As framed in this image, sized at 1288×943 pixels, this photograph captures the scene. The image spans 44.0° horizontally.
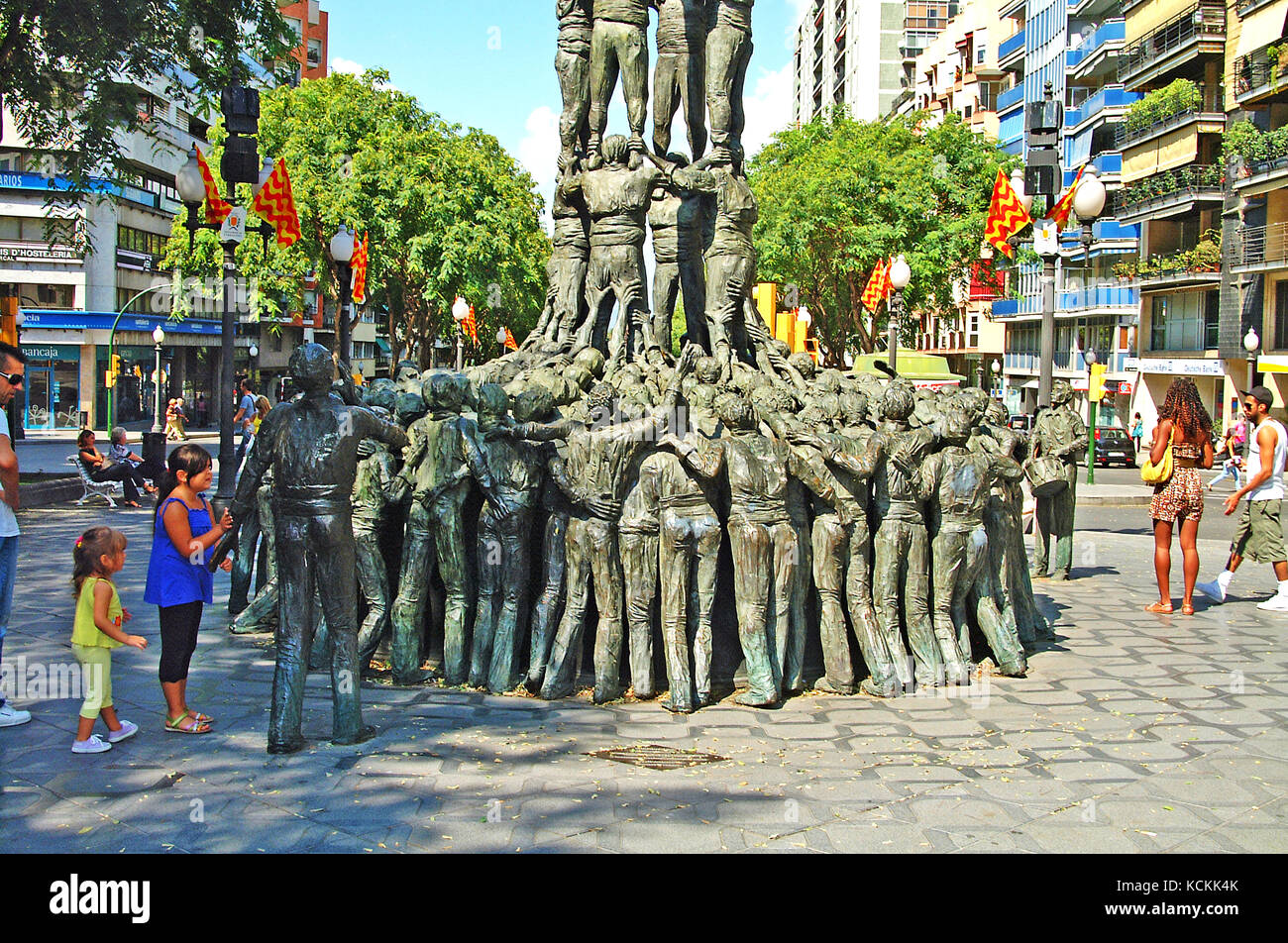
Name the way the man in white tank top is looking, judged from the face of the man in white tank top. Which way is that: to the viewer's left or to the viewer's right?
to the viewer's left

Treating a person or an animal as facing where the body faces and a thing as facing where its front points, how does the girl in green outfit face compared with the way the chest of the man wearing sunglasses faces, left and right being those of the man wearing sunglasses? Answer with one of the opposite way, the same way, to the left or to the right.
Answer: the same way

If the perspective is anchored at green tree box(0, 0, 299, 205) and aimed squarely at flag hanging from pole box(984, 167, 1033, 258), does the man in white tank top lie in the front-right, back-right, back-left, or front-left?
front-right

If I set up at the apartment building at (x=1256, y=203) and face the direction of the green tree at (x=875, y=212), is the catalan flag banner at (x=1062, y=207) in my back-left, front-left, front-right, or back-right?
front-left

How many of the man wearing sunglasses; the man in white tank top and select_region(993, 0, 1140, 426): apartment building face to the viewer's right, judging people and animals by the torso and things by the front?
1

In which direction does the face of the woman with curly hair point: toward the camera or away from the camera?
away from the camera

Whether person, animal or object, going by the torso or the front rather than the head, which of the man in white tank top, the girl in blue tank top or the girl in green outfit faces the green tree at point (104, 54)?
the man in white tank top

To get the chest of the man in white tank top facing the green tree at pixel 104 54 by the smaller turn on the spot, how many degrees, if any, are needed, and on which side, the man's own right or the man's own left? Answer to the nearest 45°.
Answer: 0° — they already face it

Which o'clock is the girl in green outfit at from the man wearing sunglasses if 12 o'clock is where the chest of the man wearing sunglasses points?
The girl in green outfit is roughly at 2 o'clock from the man wearing sunglasses.

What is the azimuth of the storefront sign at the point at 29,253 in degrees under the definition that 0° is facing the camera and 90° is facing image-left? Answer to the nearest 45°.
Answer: approximately 315°

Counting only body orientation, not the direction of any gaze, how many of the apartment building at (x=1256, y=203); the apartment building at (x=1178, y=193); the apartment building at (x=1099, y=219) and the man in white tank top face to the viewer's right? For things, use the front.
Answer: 0

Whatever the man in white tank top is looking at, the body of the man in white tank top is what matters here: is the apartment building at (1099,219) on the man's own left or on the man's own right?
on the man's own right

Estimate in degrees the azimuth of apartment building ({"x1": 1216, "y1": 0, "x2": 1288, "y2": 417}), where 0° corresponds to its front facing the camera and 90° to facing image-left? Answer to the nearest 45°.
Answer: approximately 45°

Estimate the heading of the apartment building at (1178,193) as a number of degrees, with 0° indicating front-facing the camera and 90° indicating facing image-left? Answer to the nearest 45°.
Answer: approximately 45°

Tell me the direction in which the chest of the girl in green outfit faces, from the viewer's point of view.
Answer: to the viewer's right

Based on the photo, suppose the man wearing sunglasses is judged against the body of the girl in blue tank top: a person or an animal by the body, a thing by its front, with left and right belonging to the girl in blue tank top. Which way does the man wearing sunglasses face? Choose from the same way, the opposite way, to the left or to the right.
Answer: the same way

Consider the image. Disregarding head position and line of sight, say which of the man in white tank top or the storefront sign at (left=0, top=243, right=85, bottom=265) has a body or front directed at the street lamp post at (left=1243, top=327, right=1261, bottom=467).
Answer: the storefront sign

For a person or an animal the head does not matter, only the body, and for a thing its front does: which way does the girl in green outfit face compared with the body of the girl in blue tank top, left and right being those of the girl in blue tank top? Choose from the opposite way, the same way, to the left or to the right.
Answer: the same way

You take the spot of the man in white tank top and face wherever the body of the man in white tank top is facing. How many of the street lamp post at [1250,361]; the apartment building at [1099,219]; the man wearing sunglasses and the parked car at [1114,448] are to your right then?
3

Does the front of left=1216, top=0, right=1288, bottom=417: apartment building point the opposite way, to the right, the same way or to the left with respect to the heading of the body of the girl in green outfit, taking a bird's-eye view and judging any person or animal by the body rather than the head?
the opposite way

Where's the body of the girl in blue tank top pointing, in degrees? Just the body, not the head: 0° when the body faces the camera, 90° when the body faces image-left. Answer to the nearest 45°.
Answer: approximately 270°

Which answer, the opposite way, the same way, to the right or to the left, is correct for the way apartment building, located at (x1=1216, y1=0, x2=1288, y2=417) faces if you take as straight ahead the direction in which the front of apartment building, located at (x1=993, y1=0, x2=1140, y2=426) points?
the same way
